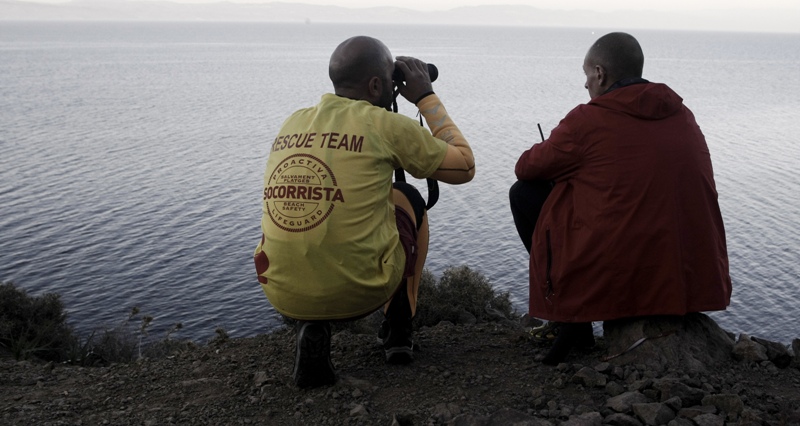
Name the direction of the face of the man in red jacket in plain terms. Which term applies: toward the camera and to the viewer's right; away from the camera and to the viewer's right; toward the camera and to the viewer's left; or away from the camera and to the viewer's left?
away from the camera and to the viewer's left

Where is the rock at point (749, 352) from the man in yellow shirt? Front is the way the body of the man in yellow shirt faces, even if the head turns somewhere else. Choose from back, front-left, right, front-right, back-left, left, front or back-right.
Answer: front-right

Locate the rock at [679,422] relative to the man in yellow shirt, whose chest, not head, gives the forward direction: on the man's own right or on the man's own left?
on the man's own right

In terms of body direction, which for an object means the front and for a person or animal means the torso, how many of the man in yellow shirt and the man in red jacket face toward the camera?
0

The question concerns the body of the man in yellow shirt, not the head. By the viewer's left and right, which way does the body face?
facing away from the viewer and to the right of the viewer

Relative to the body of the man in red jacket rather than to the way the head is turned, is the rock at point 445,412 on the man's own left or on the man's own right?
on the man's own left

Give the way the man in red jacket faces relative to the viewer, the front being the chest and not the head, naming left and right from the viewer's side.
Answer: facing away from the viewer and to the left of the viewer

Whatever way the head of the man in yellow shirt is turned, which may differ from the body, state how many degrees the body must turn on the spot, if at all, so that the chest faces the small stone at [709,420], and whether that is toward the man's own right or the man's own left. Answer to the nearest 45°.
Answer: approximately 90° to the man's own right

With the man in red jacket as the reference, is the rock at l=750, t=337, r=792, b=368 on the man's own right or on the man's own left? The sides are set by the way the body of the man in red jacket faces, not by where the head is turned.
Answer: on the man's own right

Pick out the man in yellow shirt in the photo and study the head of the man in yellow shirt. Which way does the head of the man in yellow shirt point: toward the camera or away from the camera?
away from the camera

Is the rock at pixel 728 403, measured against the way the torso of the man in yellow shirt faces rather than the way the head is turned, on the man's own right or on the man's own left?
on the man's own right

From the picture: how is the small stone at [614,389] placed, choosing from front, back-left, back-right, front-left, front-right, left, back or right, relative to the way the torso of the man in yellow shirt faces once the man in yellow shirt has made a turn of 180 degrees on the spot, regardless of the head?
back-left
